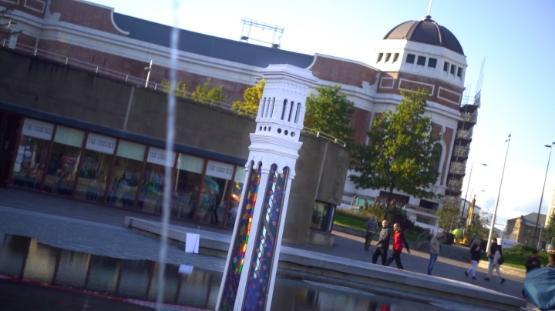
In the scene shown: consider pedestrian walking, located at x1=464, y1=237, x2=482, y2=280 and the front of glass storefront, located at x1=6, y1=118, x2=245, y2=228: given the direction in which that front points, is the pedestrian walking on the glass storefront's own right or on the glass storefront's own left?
on the glass storefront's own left

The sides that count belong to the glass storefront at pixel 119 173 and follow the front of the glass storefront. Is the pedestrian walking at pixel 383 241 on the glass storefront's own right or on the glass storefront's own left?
on the glass storefront's own left

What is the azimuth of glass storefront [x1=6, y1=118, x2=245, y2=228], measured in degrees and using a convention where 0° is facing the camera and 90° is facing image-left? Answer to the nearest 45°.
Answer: approximately 0°

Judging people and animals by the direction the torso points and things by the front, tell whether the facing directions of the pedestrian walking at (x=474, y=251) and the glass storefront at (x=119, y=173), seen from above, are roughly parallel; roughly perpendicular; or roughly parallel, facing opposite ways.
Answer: roughly perpendicular
